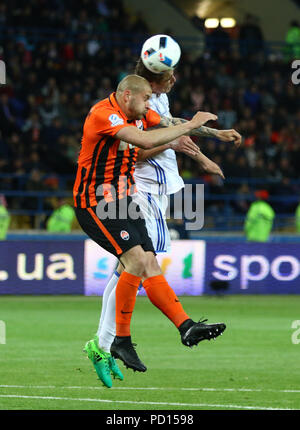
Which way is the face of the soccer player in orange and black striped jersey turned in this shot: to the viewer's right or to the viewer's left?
to the viewer's right

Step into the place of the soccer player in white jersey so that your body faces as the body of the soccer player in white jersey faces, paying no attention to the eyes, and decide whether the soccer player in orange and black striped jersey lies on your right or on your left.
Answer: on your right
